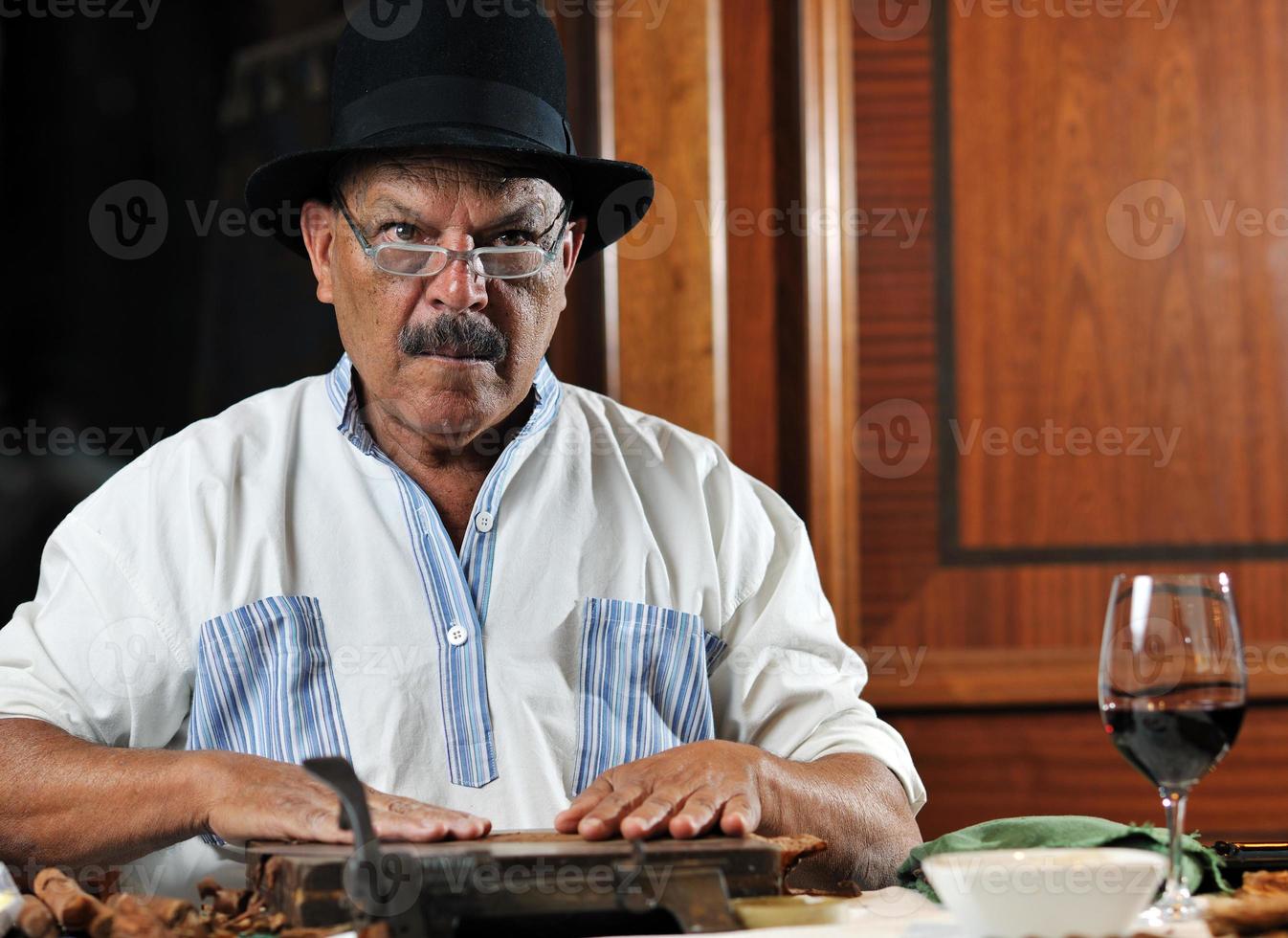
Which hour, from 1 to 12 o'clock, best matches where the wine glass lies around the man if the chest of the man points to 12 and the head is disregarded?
The wine glass is roughly at 11 o'clock from the man.

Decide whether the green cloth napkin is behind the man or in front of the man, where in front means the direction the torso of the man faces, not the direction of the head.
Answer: in front

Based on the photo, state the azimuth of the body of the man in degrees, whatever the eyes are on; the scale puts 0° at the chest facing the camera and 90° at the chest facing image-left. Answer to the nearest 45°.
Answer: approximately 0°

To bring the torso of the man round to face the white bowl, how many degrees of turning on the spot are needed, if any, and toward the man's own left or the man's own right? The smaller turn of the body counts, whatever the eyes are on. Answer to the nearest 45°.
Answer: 0° — they already face it
